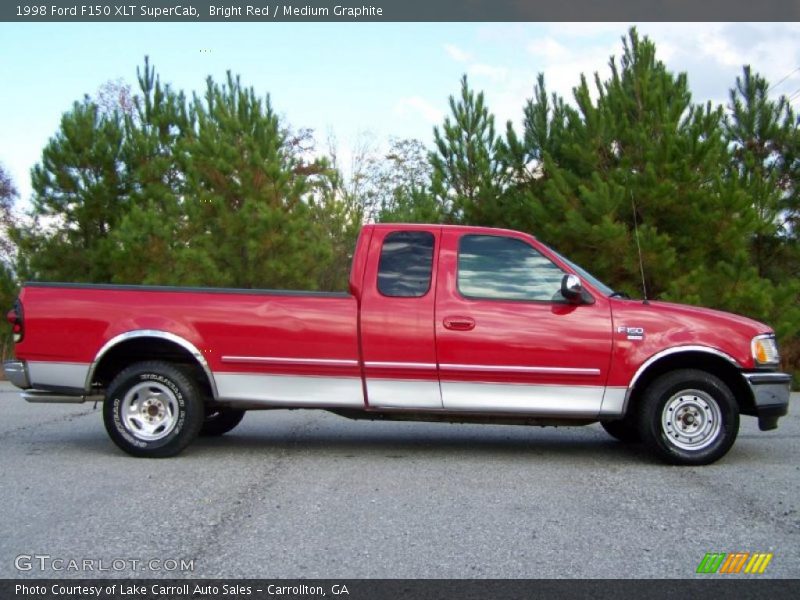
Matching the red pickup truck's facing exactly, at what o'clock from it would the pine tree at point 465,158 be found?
The pine tree is roughly at 9 o'clock from the red pickup truck.

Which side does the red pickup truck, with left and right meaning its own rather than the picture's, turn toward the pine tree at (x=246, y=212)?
left

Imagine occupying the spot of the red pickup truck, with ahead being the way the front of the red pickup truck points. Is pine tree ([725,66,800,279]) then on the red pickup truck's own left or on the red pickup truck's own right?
on the red pickup truck's own left

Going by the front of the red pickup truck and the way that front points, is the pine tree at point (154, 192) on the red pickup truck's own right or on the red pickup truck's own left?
on the red pickup truck's own left

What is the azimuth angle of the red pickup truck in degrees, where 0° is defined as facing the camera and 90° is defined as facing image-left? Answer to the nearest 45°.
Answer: approximately 270°

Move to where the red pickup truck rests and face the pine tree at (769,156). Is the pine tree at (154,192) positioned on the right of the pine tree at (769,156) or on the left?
left

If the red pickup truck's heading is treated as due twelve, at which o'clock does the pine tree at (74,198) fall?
The pine tree is roughly at 8 o'clock from the red pickup truck.
